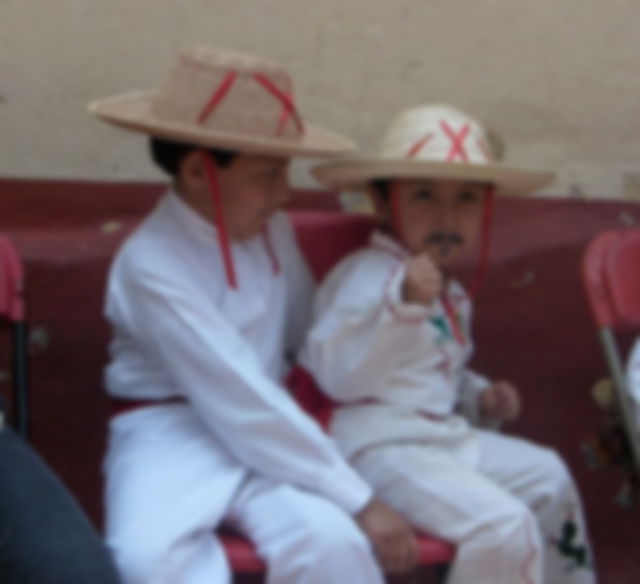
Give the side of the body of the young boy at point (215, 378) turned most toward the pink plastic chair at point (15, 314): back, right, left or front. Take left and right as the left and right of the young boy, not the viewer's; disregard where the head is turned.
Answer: back

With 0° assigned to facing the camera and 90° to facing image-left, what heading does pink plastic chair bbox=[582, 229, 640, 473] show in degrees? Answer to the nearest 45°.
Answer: approximately 315°

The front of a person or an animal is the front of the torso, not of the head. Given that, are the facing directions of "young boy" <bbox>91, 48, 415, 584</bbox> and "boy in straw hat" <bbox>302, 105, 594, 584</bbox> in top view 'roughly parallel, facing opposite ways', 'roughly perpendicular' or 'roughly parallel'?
roughly parallel

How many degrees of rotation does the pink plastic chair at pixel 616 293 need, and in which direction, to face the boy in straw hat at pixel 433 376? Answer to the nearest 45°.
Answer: approximately 90° to its right

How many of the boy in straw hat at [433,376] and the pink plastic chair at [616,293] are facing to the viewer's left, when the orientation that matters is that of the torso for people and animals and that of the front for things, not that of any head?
0

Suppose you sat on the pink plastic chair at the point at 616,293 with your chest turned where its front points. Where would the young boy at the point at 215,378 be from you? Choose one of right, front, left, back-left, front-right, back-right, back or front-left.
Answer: right

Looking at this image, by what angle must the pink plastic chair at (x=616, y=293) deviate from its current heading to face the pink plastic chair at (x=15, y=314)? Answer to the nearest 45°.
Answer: approximately 90° to its right

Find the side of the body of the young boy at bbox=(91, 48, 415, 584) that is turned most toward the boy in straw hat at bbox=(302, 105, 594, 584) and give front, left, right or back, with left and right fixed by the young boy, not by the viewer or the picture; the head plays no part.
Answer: left

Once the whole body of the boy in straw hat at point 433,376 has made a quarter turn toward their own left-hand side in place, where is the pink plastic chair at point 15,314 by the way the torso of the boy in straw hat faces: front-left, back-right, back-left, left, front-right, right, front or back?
back-left

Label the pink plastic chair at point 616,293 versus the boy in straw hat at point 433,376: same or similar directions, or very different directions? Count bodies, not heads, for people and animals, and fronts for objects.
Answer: same or similar directions

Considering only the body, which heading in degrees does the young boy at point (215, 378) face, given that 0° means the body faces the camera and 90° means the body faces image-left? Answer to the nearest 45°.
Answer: approximately 315°

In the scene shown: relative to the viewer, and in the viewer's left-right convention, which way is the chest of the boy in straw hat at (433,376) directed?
facing the viewer and to the right of the viewer

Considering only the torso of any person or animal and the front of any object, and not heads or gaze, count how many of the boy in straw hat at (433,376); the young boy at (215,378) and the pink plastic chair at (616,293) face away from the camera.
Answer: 0
